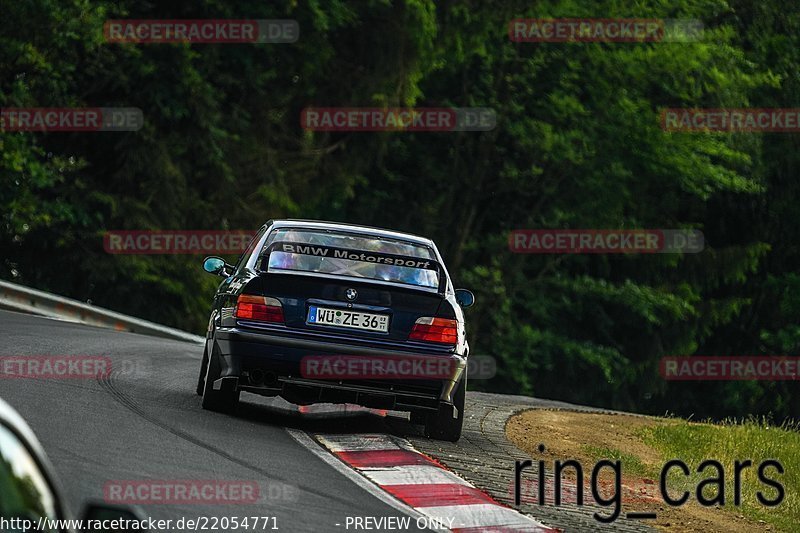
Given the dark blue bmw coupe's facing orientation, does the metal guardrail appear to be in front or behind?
in front

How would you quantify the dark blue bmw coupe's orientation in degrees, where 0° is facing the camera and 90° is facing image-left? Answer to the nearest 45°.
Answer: approximately 180°
